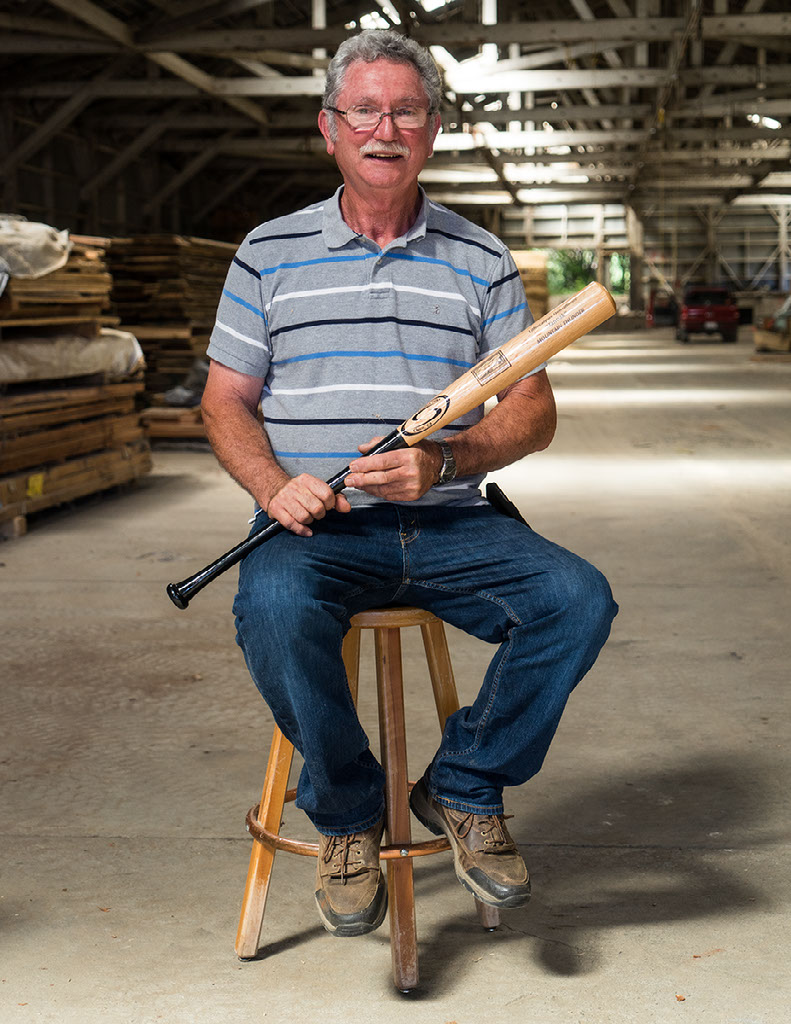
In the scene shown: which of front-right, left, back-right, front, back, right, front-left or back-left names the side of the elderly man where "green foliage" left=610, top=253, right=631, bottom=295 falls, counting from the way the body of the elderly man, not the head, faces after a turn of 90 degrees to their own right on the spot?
right

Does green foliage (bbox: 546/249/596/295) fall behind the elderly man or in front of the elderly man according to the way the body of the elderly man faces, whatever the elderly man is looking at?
behind

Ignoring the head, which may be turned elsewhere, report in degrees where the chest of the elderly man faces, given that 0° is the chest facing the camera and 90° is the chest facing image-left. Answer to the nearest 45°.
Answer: approximately 0°

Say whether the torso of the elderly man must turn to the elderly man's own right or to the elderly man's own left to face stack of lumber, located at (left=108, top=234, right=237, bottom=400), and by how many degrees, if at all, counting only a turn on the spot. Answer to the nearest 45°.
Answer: approximately 180°

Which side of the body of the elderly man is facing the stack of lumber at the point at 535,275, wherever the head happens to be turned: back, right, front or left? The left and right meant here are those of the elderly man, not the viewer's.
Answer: back

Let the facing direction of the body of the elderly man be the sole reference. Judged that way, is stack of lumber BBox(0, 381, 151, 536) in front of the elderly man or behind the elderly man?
behind
